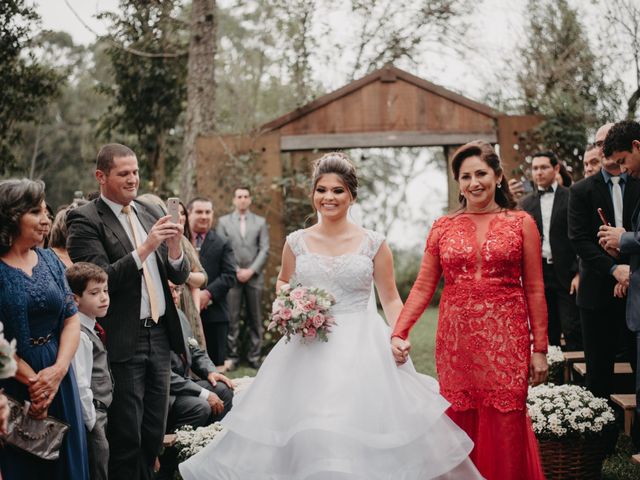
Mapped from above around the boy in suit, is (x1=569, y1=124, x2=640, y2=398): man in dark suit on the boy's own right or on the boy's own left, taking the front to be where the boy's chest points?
on the boy's own left

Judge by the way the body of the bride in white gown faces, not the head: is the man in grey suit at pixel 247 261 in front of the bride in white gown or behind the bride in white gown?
behind

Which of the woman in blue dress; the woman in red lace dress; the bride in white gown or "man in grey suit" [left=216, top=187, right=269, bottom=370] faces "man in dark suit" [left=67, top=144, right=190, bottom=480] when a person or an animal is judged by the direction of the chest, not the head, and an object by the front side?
the man in grey suit

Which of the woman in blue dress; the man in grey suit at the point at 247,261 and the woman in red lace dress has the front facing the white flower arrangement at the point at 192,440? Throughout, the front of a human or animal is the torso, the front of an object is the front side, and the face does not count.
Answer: the man in grey suit

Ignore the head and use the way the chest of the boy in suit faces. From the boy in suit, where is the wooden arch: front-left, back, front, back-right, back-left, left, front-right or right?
left

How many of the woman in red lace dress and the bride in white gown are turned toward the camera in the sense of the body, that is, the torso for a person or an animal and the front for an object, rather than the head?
2

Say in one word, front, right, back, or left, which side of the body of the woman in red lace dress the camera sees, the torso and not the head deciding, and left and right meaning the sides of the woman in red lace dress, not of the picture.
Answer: front

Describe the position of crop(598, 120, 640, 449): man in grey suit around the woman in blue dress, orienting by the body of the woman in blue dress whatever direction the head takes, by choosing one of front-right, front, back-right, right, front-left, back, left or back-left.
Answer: front-left

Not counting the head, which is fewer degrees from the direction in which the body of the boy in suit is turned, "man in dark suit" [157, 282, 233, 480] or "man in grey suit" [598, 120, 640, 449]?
the man in grey suit

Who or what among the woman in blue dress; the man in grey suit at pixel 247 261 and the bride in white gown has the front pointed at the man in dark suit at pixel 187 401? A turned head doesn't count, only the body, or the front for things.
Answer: the man in grey suit

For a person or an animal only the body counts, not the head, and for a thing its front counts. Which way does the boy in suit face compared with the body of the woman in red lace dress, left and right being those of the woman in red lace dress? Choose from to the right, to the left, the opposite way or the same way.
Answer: to the left

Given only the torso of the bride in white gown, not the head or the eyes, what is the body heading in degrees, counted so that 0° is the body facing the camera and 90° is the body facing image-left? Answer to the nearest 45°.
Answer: approximately 0°

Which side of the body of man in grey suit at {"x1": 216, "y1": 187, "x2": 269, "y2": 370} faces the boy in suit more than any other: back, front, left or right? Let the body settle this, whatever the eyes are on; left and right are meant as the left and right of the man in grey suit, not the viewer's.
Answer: front

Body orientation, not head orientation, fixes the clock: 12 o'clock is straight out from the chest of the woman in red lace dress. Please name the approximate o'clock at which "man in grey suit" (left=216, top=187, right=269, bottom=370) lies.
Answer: The man in grey suit is roughly at 5 o'clock from the woman in red lace dress.

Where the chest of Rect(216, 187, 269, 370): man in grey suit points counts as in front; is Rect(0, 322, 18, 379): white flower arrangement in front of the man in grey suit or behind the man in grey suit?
in front
